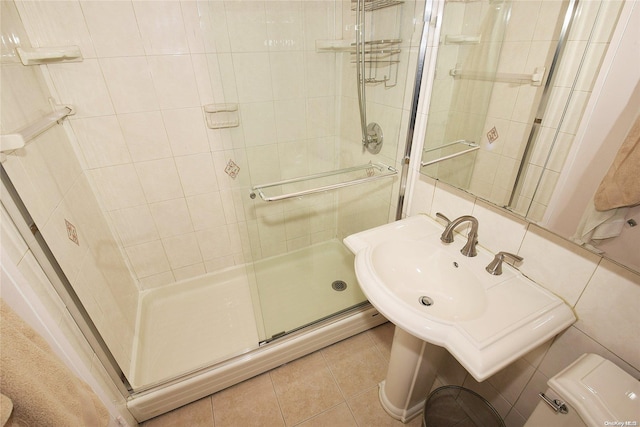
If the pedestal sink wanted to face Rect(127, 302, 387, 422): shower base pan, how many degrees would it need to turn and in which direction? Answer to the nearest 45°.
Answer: approximately 45° to its right

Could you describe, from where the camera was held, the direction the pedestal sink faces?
facing the viewer and to the left of the viewer

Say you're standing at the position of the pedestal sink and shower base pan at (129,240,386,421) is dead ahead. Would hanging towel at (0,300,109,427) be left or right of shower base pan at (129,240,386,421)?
left

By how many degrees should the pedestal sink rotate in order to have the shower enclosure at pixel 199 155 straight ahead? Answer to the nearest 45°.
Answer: approximately 45° to its right

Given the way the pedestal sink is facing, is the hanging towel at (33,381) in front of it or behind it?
in front

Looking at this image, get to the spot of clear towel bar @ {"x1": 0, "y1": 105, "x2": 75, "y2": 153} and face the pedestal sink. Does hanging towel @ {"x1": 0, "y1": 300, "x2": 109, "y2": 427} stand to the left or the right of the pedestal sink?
right

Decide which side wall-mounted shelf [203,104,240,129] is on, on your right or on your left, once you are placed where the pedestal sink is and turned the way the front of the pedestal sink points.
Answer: on your right

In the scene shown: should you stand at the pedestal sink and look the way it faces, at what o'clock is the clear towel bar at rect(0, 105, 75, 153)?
The clear towel bar is roughly at 1 o'clock from the pedestal sink.
